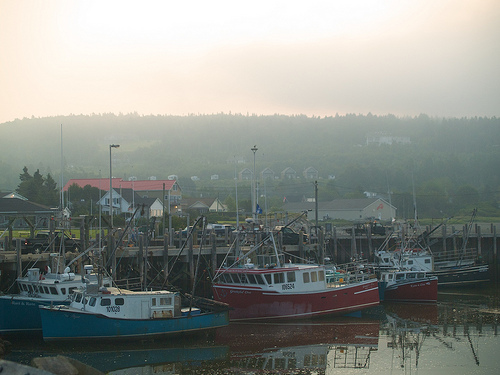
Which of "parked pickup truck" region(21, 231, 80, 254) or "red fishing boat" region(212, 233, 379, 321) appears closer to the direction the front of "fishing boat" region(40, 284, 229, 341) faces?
the parked pickup truck

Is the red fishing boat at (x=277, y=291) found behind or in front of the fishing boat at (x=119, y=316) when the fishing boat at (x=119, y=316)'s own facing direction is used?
behind

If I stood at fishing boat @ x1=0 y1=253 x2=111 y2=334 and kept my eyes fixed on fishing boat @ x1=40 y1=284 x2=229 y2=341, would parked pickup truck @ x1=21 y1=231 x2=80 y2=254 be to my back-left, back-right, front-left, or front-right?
back-left

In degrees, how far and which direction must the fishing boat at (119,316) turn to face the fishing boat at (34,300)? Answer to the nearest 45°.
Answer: approximately 45° to its right

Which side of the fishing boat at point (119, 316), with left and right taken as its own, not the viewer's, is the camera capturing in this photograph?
left

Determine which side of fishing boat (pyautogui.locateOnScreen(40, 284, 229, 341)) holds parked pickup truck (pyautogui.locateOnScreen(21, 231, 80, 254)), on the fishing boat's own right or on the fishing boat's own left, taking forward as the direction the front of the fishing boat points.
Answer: on the fishing boat's own right

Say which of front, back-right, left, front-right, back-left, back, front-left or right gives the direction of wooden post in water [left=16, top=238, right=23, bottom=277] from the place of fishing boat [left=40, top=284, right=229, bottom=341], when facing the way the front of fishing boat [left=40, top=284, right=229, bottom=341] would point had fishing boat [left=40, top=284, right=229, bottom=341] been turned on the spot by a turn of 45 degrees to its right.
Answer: front

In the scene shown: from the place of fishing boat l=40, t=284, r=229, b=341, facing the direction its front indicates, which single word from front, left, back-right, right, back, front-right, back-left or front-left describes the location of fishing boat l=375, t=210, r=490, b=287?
back-right
